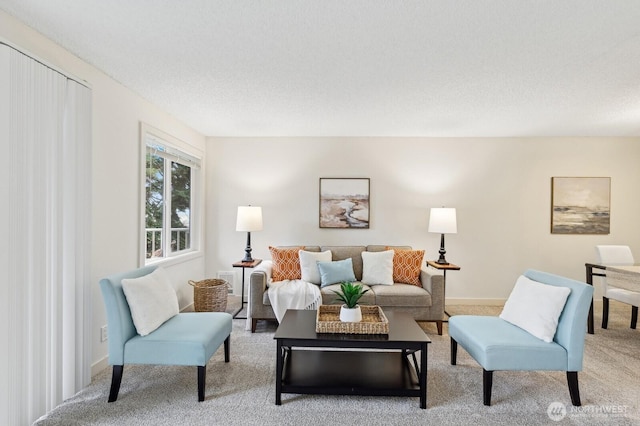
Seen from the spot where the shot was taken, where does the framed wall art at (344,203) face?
facing the viewer

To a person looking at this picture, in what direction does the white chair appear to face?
facing the viewer and to the right of the viewer

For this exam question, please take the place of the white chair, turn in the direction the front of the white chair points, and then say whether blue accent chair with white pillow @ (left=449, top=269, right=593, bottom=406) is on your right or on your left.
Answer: on your right

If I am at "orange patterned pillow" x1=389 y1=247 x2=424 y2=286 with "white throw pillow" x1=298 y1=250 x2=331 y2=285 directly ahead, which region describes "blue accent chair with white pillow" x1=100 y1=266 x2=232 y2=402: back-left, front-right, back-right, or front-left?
front-left

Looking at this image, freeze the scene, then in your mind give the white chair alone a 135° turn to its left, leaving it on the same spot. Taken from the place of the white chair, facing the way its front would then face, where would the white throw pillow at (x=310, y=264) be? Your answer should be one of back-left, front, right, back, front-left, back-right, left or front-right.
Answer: back-left

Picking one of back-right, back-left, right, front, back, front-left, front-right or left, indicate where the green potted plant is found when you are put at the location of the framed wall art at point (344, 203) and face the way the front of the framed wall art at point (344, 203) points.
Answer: front

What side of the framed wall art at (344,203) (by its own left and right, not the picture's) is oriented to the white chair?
left

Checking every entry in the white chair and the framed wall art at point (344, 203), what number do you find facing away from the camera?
0

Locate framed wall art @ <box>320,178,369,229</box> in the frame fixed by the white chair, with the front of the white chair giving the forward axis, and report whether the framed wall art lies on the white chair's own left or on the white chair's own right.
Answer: on the white chair's own right

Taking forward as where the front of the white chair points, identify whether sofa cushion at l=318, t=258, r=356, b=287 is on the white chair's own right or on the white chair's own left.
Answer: on the white chair's own right

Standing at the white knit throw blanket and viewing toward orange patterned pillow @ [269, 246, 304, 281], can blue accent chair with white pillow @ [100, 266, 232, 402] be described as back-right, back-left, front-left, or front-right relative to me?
back-left

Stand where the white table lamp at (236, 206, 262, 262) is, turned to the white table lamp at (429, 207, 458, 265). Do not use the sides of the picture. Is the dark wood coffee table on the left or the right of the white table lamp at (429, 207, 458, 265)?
right
